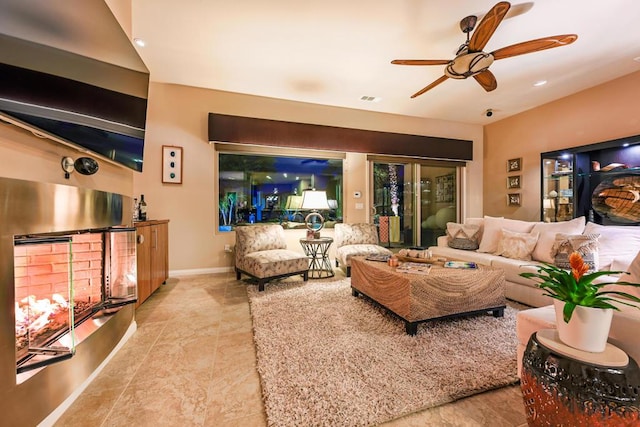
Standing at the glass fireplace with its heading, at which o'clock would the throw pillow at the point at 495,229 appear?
The throw pillow is roughly at 11 o'clock from the glass fireplace.

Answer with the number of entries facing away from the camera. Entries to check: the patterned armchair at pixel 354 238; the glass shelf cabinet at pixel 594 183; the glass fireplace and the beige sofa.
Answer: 0

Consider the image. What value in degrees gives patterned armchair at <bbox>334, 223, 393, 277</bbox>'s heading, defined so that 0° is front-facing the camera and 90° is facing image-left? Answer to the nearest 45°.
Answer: approximately 315°

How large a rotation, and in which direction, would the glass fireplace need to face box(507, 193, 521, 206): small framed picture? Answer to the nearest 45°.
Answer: approximately 45° to its left

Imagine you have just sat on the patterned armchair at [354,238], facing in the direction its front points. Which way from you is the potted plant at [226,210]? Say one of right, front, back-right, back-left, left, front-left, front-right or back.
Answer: back-right

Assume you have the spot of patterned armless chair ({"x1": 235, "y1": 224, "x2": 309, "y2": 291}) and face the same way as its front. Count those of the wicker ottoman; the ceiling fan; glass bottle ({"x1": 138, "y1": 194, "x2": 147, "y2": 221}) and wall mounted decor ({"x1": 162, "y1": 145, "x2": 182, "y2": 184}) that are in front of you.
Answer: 2

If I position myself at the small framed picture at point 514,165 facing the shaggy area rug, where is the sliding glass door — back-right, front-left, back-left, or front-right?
front-right

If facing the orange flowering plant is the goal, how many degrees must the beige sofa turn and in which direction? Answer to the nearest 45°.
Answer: approximately 45° to its left

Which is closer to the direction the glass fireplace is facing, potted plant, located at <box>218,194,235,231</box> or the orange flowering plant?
the orange flowering plant

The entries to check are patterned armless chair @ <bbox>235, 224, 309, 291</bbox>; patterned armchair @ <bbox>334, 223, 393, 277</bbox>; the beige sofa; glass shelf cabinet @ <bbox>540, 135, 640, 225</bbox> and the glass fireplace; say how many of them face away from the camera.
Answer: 0

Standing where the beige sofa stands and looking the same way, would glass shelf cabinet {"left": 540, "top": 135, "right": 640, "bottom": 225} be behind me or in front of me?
behind

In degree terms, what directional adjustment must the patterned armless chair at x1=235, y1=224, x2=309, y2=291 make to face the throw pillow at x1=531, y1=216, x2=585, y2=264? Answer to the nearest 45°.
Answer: approximately 45° to its left

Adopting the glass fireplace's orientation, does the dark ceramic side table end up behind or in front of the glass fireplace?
in front

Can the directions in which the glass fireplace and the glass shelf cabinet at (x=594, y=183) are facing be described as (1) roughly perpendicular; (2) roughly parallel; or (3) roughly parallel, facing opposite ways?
roughly parallel, facing opposite ways

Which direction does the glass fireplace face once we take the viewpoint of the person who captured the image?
facing the viewer and to the right of the viewer

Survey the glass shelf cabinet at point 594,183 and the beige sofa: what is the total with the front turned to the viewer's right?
0

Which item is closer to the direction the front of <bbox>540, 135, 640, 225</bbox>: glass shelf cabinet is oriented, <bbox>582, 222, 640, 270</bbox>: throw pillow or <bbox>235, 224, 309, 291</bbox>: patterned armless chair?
the patterned armless chair

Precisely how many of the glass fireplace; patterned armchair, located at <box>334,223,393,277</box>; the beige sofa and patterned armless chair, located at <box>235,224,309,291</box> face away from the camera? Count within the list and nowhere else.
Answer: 0

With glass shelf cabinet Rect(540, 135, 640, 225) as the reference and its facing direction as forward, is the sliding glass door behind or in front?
in front
